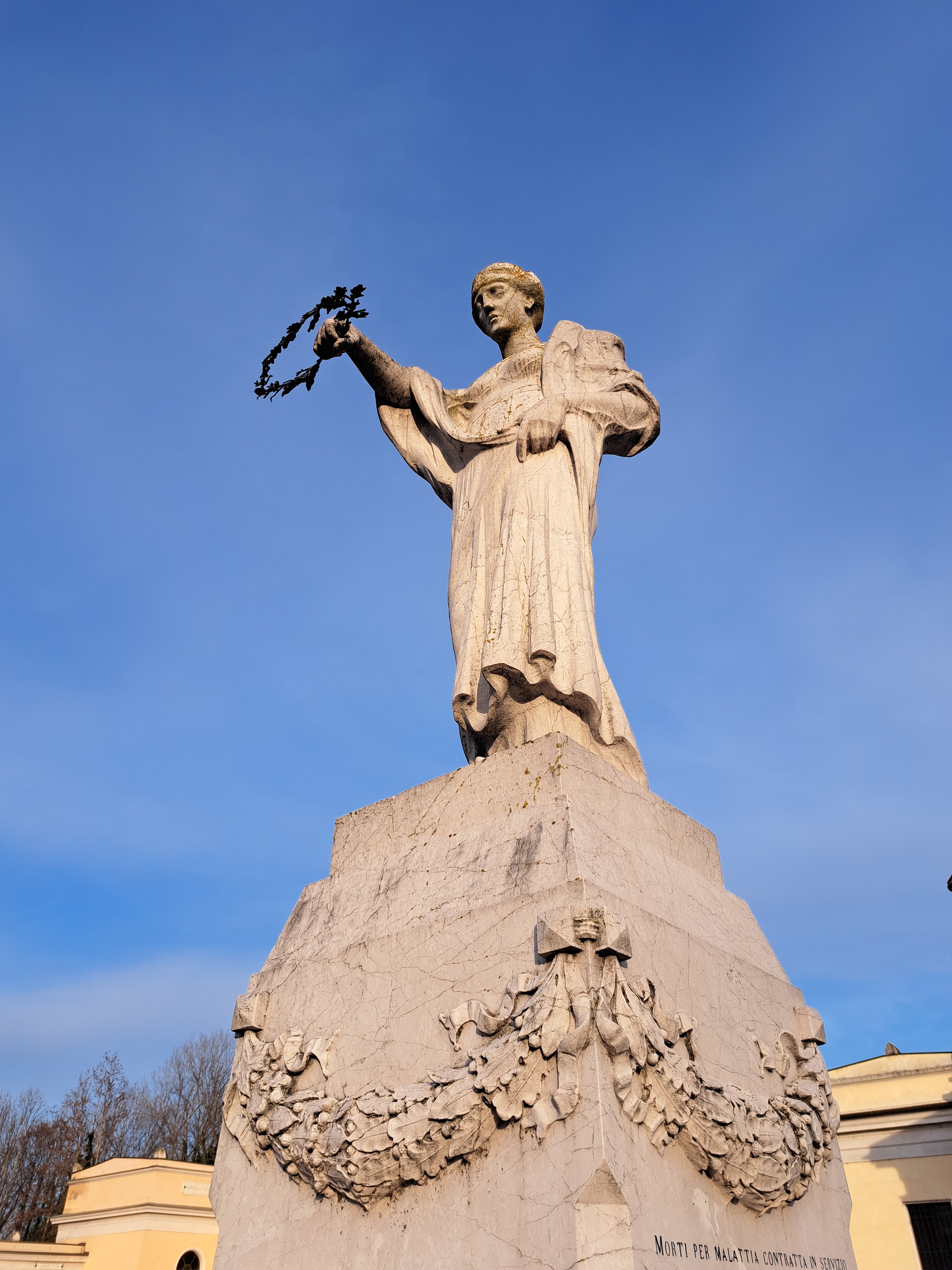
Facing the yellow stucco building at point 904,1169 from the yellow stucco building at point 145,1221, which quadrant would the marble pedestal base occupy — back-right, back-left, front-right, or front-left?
front-right

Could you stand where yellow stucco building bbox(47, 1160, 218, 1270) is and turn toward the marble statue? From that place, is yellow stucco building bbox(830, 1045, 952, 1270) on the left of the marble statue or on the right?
left

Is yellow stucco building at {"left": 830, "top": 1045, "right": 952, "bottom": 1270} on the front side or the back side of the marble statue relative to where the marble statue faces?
on the back side

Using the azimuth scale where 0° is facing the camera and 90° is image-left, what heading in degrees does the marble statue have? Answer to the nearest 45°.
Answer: approximately 45°

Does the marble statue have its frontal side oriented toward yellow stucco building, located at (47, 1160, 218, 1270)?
no
